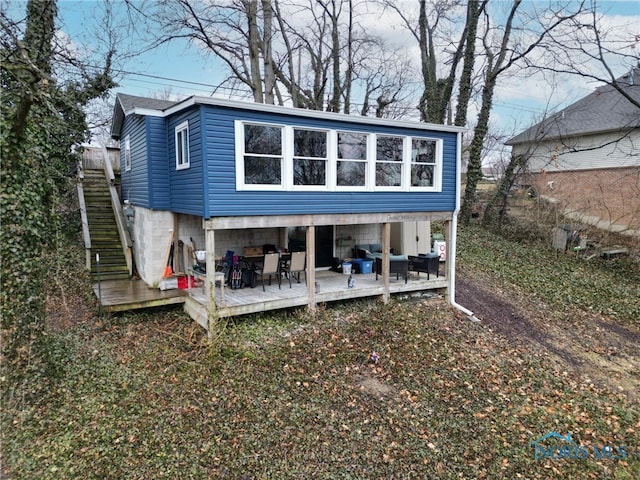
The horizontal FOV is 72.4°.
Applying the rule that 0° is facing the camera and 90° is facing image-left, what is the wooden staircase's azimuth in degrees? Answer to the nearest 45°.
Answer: approximately 0°

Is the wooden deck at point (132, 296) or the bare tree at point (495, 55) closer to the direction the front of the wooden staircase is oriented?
the wooden deck

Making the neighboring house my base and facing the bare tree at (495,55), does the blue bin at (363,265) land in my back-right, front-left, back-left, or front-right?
front-left

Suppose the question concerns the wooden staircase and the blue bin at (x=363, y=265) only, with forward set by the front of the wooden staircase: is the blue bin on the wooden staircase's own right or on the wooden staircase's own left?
on the wooden staircase's own left

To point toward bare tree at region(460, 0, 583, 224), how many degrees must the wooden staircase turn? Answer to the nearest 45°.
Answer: approximately 90° to its left

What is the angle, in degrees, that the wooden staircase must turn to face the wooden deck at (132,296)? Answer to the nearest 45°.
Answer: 0° — it already faces it

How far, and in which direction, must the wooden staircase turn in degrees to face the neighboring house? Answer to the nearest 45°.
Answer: approximately 90° to its left
